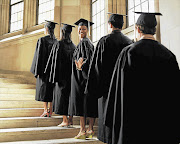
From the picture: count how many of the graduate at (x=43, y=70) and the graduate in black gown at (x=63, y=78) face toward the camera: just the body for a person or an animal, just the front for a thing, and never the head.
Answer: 0

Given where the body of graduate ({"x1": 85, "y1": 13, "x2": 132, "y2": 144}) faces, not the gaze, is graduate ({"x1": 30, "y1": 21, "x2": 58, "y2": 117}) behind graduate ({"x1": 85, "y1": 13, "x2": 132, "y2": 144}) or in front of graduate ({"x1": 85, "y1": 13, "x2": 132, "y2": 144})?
in front

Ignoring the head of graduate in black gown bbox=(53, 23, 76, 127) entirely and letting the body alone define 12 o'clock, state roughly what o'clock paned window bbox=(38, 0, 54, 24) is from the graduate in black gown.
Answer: The paned window is roughly at 1 o'clock from the graduate in black gown.

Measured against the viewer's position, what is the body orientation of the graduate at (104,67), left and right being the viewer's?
facing away from the viewer and to the left of the viewer

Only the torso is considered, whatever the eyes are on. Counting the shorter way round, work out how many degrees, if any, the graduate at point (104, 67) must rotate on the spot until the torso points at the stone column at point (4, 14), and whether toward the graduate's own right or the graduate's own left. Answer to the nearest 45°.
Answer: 0° — they already face it

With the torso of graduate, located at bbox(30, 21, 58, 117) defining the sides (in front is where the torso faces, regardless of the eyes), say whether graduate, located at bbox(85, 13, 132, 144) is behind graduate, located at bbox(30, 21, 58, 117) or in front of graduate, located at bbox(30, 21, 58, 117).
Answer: behind

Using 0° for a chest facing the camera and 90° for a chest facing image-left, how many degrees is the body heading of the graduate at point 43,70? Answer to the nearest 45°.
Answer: approximately 135°

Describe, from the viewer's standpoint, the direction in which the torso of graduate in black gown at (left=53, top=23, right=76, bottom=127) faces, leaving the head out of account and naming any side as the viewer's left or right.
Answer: facing away from the viewer and to the left of the viewer
